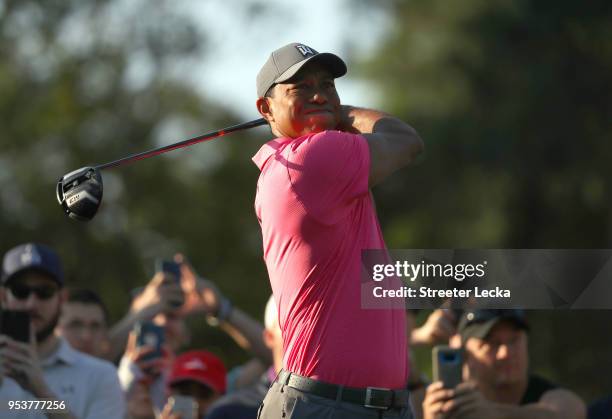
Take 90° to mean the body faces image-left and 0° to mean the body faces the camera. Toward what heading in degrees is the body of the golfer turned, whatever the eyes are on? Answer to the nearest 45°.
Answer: approximately 315°

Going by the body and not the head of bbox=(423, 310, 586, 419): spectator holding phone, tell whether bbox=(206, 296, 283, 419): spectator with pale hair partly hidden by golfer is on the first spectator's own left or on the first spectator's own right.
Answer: on the first spectator's own right

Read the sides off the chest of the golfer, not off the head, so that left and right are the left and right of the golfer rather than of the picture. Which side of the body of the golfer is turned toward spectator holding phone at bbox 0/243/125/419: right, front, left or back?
back

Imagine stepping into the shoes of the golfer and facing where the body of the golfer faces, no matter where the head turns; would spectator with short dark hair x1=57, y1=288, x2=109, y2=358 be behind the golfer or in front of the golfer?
behind

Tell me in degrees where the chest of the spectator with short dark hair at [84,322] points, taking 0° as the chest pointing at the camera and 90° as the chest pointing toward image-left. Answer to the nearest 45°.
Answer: approximately 0°

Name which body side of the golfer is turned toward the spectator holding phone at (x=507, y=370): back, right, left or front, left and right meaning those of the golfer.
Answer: left

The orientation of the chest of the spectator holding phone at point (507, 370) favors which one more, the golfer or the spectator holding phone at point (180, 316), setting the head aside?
the golfer

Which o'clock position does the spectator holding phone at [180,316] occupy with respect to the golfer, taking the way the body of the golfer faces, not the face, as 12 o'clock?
The spectator holding phone is roughly at 7 o'clock from the golfer.
